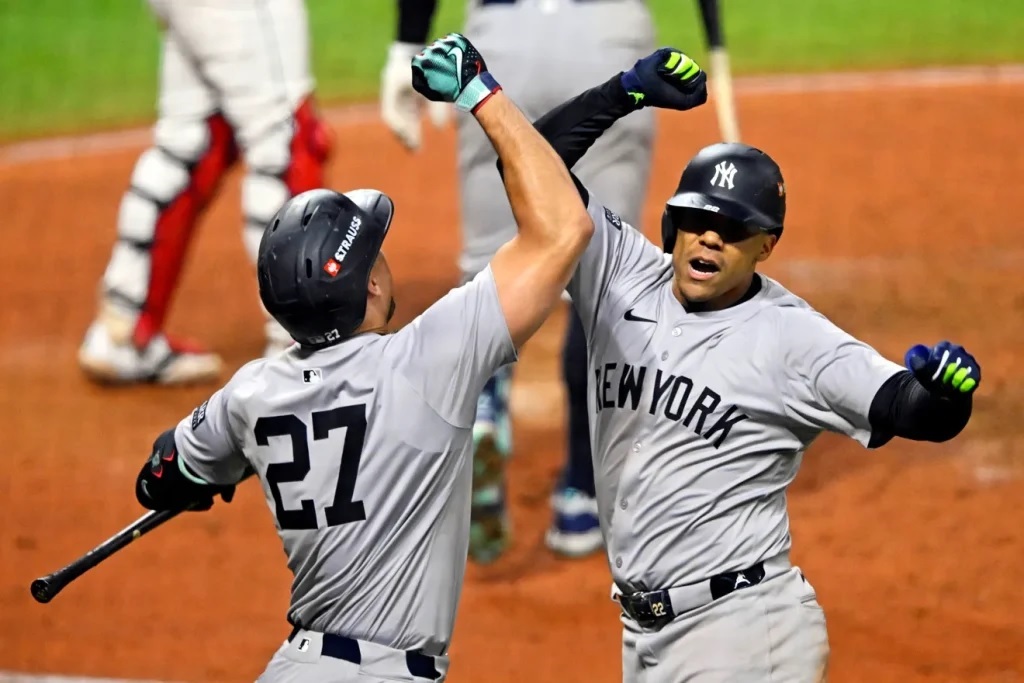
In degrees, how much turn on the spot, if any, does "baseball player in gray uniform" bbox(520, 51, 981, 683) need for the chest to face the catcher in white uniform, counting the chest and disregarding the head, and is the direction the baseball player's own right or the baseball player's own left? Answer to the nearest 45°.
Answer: approximately 90° to the baseball player's own right

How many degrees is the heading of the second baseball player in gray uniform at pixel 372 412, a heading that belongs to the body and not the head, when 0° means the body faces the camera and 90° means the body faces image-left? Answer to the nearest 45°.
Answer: approximately 225°

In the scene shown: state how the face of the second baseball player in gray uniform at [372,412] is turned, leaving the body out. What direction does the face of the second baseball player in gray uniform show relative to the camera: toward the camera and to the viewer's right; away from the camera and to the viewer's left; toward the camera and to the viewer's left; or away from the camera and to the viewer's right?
away from the camera and to the viewer's right

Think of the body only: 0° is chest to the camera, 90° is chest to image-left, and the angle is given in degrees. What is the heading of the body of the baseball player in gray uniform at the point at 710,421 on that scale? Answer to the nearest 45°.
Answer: approximately 45°

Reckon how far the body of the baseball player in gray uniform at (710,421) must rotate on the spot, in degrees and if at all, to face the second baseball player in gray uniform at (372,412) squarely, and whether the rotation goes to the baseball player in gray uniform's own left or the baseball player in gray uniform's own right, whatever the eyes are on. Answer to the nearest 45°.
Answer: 0° — they already face them

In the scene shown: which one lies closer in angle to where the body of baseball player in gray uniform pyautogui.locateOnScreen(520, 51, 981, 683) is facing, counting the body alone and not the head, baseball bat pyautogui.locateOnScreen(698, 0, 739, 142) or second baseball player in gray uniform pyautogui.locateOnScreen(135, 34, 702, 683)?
the second baseball player in gray uniform

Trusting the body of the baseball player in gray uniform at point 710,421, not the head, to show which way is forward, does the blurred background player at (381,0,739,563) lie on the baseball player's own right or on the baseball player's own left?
on the baseball player's own right

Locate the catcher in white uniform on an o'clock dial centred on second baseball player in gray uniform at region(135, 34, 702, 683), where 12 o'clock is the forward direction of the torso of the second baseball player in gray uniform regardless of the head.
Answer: The catcher in white uniform is roughly at 10 o'clock from the second baseball player in gray uniform.
